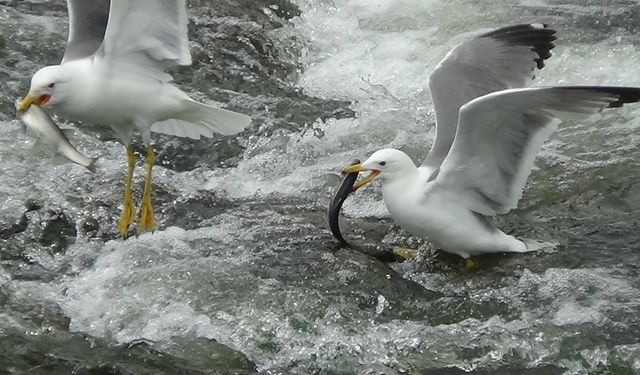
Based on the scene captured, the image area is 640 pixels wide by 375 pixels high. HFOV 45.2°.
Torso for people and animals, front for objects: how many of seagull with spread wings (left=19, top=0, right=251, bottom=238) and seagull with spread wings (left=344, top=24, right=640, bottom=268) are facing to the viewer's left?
2

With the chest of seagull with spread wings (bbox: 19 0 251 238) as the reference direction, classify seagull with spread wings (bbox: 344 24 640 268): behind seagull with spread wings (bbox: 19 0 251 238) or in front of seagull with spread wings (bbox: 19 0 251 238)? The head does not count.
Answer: behind

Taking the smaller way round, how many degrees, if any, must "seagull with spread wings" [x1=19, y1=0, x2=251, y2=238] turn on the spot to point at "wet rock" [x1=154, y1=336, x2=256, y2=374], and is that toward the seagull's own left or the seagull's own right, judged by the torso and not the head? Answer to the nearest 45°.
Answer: approximately 90° to the seagull's own left

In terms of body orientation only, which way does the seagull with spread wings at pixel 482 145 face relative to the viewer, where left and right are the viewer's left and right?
facing to the left of the viewer

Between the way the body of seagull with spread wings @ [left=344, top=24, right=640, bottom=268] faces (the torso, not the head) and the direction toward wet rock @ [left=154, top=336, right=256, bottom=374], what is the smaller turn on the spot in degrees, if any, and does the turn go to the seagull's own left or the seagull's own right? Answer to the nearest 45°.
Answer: approximately 45° to the seagull's own left

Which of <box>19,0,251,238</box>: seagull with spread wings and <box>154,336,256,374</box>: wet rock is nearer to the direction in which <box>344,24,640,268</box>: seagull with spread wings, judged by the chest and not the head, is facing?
the seagull with spread wings

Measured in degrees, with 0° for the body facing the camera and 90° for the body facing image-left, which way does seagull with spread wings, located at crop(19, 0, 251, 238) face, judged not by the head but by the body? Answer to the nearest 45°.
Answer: approximately 90°

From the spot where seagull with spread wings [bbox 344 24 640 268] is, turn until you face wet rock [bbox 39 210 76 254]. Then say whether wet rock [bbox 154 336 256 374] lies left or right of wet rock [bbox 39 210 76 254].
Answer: left

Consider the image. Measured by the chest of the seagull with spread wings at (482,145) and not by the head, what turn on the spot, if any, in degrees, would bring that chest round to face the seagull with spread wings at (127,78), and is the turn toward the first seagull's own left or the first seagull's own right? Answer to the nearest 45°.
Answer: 0° — it already faces it

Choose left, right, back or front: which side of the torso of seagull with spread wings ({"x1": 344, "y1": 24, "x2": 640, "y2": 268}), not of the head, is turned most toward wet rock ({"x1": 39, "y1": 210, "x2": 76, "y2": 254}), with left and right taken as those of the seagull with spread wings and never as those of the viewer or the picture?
front
